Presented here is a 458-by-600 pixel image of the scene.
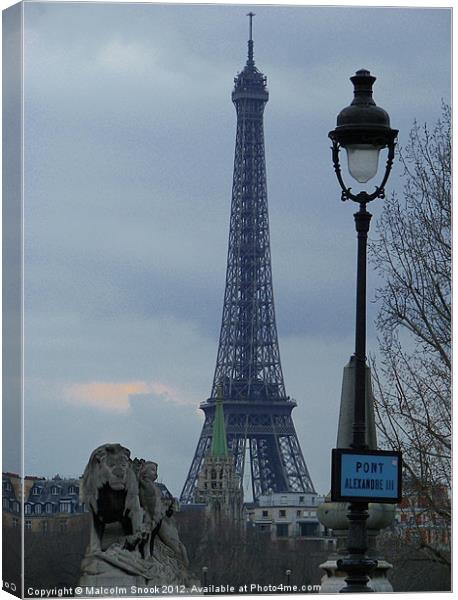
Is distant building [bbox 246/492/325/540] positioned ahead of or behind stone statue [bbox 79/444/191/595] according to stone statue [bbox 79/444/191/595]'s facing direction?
behind

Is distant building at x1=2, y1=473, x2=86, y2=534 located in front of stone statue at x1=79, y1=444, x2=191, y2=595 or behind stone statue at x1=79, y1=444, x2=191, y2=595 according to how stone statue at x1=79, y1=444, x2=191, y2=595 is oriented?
behind

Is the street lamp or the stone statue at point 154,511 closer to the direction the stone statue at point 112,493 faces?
the street lamp

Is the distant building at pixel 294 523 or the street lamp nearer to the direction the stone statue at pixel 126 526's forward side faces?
the street lamp

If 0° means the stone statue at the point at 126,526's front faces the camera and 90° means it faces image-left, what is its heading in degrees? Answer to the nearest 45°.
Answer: approximately 0°

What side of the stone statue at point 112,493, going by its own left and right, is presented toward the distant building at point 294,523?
back
